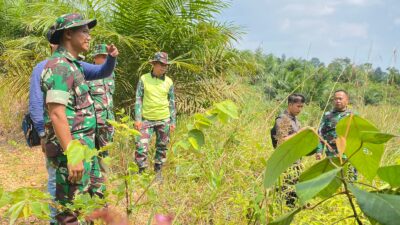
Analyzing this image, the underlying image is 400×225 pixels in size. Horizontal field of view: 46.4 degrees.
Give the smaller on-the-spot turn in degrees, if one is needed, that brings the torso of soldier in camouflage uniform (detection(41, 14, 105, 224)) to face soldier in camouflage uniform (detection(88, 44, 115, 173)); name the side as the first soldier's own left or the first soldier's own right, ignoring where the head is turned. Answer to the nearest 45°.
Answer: approximately 90° to the first soldier's own left

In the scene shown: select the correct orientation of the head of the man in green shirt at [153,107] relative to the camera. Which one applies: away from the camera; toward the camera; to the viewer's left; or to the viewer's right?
toward the camera

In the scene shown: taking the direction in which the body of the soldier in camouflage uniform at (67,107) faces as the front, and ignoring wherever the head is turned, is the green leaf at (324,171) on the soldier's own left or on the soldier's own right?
on the soldier's own right

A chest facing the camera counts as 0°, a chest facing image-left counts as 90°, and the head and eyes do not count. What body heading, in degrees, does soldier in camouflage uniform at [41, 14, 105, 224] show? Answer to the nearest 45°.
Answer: approximately 270°

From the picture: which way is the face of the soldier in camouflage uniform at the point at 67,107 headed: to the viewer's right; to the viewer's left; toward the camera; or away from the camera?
to the viewer's right

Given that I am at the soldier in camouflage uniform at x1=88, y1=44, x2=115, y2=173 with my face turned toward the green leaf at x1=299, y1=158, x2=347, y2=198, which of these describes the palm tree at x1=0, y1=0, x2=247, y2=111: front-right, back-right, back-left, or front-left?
back-left

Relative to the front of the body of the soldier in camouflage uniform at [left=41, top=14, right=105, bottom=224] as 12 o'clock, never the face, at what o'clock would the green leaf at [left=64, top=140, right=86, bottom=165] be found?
The green leaf is roughly at 3 o'clock from the soldier in camouflage uniform.
